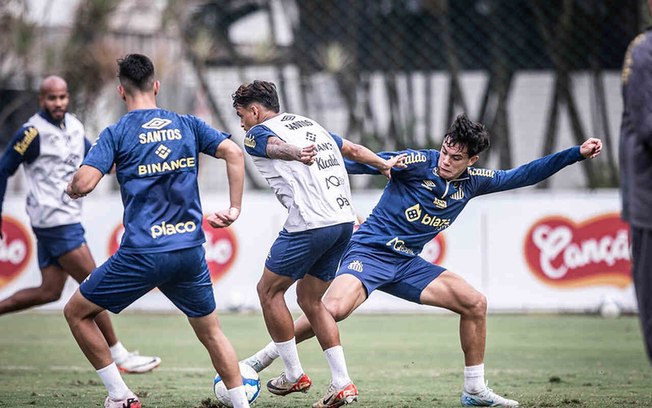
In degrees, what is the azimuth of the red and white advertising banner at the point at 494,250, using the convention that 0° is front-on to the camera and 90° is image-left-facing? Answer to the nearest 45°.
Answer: approximately 0°

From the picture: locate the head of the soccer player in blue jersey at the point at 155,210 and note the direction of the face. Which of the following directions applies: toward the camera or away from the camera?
away from the camera

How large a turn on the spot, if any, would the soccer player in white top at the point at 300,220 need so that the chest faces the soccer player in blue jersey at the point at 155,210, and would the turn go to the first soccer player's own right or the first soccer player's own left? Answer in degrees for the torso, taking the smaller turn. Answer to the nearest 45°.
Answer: approximately 90° to the first soccer player's own left

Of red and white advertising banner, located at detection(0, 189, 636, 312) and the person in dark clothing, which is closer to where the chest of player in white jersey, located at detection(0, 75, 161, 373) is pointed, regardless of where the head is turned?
the person in dark clothing

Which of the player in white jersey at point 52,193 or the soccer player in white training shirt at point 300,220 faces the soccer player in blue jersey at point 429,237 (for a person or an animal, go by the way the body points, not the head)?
the player in white jersey

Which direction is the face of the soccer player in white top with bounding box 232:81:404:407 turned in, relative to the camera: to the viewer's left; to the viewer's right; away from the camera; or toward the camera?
to the viewer's left

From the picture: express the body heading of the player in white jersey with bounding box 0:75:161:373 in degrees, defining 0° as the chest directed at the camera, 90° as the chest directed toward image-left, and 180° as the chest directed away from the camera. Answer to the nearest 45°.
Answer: approximately 315°

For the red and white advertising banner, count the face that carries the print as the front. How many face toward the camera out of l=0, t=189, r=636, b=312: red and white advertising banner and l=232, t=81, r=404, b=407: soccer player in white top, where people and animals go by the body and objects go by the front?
1
